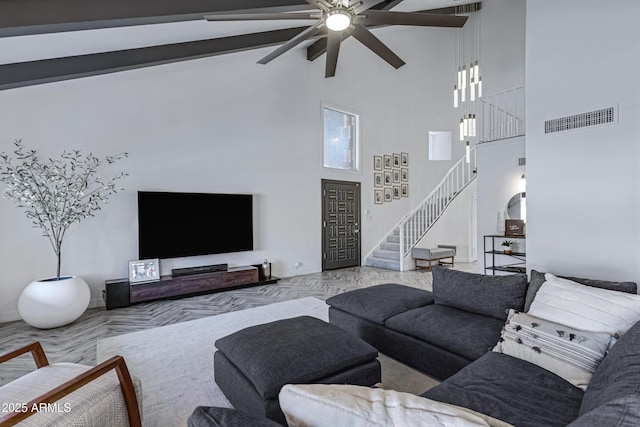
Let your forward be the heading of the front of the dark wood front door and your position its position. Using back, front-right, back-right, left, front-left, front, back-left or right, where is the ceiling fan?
front-right

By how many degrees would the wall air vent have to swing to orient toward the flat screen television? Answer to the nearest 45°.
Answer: approximately 45° to its right

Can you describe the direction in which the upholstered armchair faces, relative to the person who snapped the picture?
facing away from the viewer and to the right of the viewer

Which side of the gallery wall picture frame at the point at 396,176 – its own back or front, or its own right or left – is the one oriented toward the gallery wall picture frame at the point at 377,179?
right

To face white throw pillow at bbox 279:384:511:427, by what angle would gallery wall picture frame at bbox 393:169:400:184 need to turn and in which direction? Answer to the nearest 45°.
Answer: approximately 45° to its right

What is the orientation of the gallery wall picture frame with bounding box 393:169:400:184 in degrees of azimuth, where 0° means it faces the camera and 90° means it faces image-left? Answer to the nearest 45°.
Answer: approximately 315°
